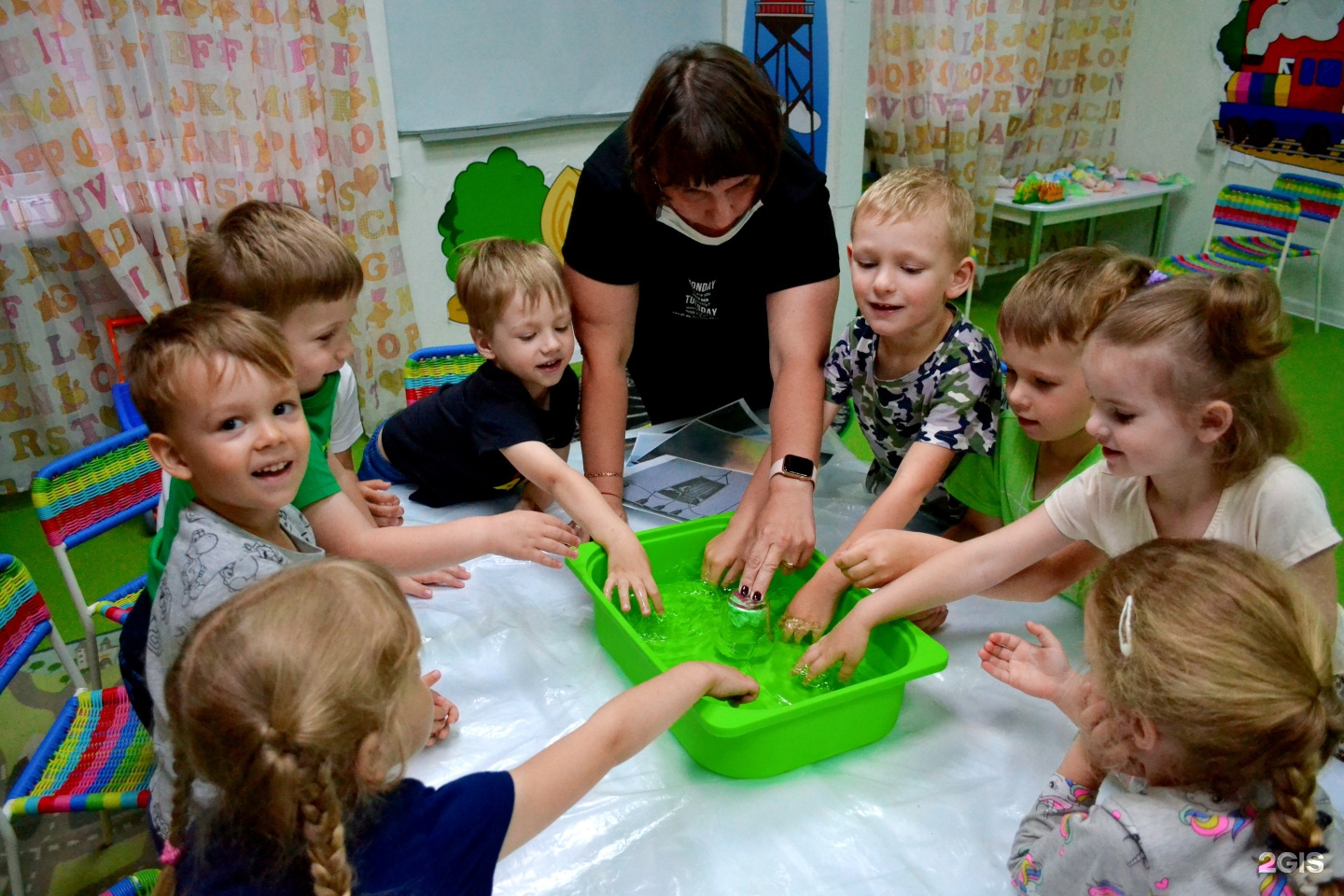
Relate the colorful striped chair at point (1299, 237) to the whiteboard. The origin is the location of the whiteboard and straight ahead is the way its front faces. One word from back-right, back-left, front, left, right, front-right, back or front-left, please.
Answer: left

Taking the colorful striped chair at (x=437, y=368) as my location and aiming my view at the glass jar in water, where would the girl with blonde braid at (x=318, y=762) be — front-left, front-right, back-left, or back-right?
front-right

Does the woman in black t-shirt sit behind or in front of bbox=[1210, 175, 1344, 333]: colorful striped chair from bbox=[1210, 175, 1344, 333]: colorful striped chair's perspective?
in front

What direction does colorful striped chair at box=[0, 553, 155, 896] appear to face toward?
to the viewer's right

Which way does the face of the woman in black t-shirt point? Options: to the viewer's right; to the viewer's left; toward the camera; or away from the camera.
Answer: toward the camera

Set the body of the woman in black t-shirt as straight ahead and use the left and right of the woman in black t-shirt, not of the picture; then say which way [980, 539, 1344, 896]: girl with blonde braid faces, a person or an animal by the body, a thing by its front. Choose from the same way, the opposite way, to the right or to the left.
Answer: the opposite way

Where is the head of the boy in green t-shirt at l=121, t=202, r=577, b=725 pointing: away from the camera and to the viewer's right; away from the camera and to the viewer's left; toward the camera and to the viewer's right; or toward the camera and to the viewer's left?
toward the camera and to the viewer's right

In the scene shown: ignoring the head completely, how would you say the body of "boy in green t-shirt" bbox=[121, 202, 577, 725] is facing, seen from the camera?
to the viewer's right

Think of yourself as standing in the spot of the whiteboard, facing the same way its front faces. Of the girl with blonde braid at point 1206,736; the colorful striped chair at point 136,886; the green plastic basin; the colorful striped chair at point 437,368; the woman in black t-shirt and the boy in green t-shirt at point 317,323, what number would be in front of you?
6

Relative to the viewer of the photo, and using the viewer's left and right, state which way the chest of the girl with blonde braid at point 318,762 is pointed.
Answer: facing away from the viewer and to the right of the viewer

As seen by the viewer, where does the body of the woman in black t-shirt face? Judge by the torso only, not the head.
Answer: toward the camera

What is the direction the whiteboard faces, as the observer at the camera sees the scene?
facing the viewer

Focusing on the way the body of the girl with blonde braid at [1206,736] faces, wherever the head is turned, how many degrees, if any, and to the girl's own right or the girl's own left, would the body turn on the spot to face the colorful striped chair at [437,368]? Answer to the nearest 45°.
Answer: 0° — they already face it

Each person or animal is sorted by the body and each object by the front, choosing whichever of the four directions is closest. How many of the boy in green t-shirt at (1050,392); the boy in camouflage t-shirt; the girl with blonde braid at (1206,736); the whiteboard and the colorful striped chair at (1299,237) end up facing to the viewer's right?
0

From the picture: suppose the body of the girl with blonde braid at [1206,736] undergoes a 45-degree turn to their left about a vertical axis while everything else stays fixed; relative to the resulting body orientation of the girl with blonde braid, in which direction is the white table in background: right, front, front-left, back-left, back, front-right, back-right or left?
right
